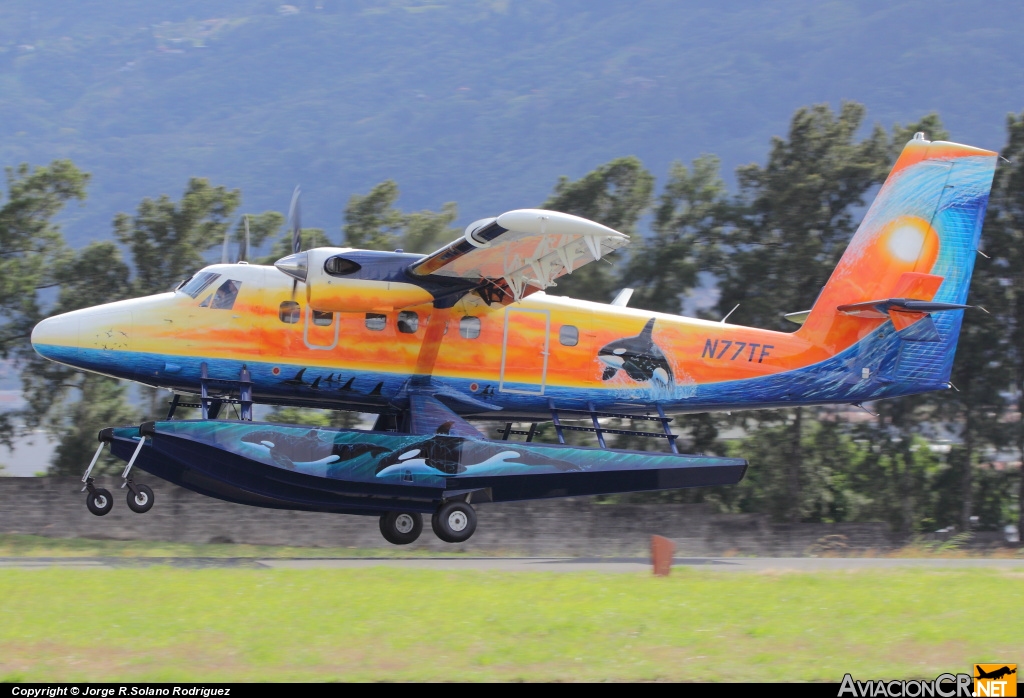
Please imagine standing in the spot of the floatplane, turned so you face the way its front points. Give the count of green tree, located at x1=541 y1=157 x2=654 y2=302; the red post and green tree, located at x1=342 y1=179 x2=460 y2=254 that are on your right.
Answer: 2

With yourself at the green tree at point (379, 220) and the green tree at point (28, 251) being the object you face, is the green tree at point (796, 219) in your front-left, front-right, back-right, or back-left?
back-left

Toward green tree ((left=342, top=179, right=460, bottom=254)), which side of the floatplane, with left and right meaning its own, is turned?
right

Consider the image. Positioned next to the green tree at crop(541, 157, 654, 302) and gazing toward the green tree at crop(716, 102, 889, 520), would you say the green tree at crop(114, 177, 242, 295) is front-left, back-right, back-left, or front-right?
back-right

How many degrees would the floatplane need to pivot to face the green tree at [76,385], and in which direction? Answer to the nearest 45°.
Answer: approximately 45° to its right

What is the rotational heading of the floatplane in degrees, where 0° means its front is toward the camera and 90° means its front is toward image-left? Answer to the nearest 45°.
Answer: approximately 90°

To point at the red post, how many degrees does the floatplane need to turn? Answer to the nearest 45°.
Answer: approximately 135° to its left

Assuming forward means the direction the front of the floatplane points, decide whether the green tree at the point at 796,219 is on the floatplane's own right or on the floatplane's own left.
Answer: on the floatplane's own right

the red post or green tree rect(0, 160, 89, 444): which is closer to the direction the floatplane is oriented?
the green tree

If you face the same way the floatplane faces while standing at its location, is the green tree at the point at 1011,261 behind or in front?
behind

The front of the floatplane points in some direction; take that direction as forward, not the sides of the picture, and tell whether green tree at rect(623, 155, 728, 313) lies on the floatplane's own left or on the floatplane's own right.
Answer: on the floatplane's own right
